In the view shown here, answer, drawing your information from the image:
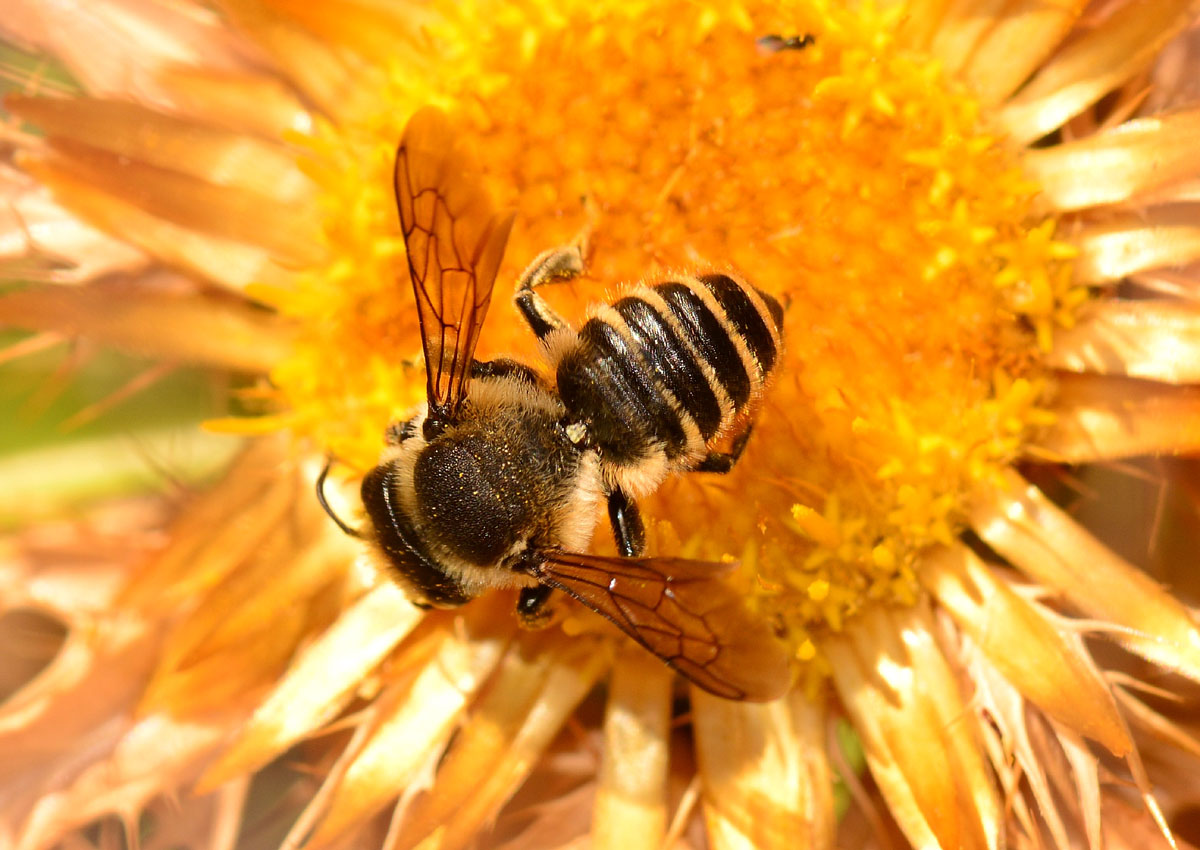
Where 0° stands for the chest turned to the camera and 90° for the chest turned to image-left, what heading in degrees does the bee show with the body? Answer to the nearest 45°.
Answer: approximately 45°
